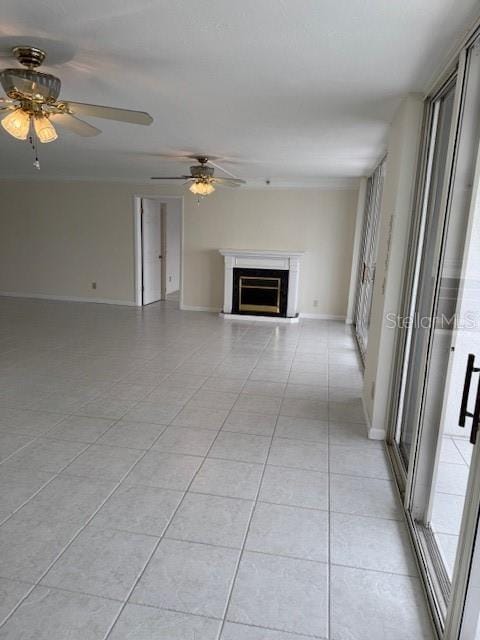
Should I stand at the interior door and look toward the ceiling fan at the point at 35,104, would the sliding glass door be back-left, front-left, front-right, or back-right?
front-left

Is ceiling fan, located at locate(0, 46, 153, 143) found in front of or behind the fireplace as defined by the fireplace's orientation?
in front

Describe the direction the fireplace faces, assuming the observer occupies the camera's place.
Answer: facing the viewer

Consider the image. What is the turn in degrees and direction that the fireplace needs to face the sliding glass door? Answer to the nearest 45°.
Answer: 0° — it already faces it

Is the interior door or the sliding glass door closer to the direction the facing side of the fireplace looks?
the sliding glass door

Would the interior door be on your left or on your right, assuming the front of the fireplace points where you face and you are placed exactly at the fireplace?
on your right

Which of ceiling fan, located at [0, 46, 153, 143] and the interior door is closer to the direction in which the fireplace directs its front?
the ceiling fan

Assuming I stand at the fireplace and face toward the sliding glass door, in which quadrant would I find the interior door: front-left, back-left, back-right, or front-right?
back-right

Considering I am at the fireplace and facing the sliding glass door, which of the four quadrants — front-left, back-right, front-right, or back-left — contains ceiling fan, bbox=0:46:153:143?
front-right
